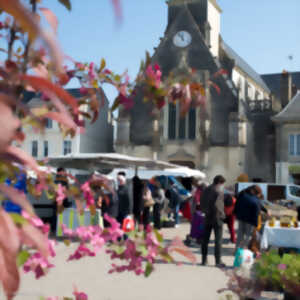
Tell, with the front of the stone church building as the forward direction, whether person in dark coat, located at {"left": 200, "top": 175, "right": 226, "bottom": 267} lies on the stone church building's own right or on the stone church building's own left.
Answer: on the stone church building's own left

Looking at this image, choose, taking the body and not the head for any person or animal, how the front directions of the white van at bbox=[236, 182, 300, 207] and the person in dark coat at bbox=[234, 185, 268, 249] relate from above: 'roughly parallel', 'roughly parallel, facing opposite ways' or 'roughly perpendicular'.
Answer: roughly parallel

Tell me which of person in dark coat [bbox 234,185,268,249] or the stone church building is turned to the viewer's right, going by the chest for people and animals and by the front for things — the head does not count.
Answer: the person in dark coat

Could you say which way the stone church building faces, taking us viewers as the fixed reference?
facing the viewer and to the left of the viewer

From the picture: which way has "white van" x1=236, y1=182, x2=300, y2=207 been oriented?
to the viewer's right

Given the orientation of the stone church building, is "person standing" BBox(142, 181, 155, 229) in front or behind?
in front

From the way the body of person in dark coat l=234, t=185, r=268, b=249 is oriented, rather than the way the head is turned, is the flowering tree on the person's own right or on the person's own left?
on the person's own right

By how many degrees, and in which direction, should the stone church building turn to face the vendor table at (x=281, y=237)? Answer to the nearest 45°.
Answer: approximately 45° to its left

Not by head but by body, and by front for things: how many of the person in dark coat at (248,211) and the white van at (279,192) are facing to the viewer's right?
2

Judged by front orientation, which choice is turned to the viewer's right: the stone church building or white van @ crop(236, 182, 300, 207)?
the white van

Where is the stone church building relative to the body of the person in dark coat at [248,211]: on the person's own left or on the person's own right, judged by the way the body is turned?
on the person's own left

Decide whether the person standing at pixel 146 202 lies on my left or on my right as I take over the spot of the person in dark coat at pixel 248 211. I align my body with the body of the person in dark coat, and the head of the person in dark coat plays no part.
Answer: on my left
